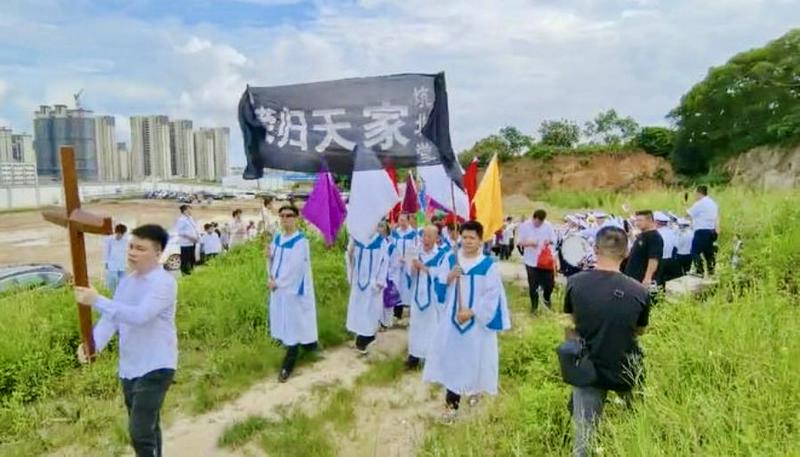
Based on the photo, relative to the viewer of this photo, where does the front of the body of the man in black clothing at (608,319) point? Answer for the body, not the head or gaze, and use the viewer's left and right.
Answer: facing away from the viewer

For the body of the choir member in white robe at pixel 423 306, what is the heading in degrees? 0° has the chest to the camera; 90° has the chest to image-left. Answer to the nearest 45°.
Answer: approximately 45°

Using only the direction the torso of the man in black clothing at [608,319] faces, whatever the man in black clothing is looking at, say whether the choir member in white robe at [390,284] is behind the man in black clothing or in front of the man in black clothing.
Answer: in front

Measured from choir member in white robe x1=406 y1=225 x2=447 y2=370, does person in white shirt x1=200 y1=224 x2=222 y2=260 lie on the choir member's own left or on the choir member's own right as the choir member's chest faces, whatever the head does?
on the choir member's own right

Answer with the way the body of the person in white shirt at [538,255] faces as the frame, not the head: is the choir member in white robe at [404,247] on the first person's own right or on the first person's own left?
on the first person's own right

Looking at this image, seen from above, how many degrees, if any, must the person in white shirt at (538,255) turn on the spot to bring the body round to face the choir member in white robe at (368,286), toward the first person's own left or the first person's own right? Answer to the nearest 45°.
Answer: approximately 45° to the first person's own right

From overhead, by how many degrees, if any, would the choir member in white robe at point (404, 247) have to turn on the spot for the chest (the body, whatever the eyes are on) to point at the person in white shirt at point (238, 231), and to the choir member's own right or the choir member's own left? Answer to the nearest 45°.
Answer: approximately 135° to the choir member's own right

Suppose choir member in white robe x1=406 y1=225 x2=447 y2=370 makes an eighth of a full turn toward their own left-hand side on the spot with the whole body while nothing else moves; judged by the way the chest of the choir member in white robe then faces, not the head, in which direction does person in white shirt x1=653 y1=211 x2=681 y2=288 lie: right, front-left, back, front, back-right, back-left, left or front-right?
back-left

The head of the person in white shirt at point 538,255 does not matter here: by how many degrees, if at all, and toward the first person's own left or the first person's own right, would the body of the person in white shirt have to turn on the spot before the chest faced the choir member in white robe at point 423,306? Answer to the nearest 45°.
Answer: approximately 45° to the first person's own right

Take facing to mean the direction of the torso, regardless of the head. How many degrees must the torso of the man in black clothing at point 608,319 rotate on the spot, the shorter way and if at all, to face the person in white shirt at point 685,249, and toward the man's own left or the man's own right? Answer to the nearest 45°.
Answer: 0° — they already face them

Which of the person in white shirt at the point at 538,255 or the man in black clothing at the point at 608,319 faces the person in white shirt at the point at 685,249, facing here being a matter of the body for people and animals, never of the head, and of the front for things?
the man in black clothing

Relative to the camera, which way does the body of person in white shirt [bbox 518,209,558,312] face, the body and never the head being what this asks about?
toward the camera

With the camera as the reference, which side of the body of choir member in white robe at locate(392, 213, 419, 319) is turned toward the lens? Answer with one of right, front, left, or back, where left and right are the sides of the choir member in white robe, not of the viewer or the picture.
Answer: front

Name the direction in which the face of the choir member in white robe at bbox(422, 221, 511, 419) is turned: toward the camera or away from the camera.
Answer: toward the camera

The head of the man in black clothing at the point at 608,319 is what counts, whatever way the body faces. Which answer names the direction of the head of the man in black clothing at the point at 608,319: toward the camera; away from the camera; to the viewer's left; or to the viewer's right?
away from the camera

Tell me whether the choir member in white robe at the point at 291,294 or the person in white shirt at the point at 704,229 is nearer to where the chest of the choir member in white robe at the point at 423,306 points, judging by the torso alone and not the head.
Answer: the choir member in white robe
